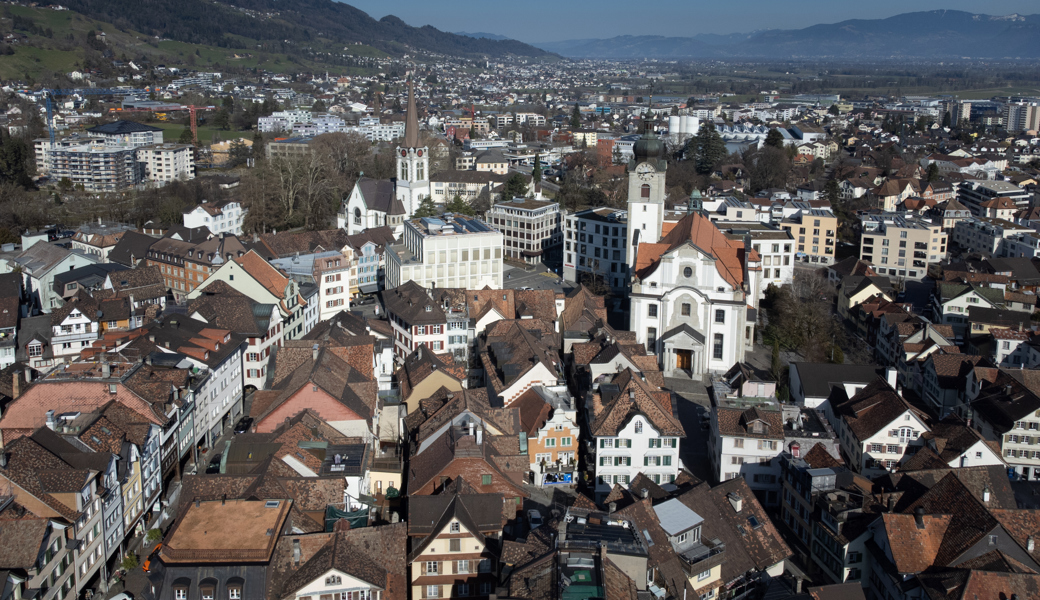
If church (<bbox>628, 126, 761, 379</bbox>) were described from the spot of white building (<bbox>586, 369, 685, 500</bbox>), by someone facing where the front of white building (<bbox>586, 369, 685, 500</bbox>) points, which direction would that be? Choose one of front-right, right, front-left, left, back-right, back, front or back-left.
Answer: back

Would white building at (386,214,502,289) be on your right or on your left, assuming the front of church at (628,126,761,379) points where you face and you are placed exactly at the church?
on your right

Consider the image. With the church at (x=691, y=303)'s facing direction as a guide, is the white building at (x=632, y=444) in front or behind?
in front

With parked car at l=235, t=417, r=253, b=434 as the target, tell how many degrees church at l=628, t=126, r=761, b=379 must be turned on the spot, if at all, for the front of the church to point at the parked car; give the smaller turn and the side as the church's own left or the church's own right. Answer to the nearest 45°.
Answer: approximately 45° to the church's own right

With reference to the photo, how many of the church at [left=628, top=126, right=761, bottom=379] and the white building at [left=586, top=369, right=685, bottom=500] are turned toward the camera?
2

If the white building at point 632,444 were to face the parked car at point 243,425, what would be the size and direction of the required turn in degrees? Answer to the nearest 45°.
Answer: approximately 90° to its right

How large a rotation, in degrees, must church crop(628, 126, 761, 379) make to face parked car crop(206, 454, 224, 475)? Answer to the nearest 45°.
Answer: approximately 45° to its right

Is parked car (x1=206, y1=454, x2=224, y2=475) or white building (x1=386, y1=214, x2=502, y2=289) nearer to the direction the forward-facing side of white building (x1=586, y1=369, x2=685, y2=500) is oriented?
the parked car

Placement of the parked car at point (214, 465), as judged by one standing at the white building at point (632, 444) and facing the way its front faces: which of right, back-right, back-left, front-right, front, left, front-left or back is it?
right

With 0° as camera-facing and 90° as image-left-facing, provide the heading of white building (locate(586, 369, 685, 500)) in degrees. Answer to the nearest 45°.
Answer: approximately 0°
